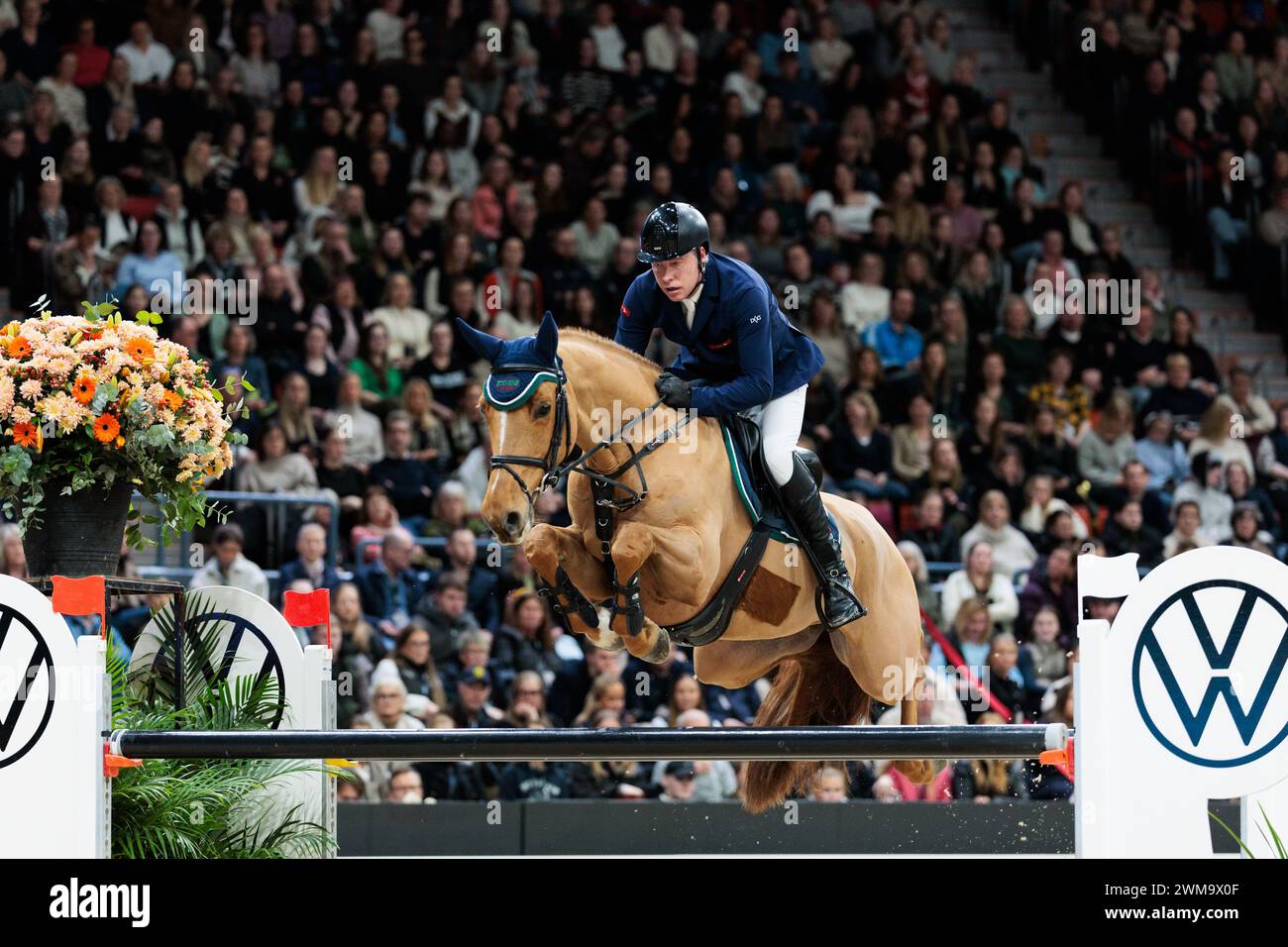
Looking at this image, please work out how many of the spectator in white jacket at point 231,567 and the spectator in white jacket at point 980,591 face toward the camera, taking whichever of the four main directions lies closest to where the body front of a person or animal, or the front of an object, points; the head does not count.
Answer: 2

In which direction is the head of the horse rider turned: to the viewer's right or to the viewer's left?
to the viewer's left

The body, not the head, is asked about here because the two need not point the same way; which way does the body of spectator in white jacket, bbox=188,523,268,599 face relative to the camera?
toward the camera

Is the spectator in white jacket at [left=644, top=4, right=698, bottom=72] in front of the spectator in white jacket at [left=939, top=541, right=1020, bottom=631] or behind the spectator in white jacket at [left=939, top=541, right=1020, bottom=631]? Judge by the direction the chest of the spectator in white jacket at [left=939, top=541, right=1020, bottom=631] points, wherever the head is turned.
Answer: behind

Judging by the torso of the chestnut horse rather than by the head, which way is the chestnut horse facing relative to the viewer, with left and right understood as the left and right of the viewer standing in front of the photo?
facing the viewer and to the left of the viewer

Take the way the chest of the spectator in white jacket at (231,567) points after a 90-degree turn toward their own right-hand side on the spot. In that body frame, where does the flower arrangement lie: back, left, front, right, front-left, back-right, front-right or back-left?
left

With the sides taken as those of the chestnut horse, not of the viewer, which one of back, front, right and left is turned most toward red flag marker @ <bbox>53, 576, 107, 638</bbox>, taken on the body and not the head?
front

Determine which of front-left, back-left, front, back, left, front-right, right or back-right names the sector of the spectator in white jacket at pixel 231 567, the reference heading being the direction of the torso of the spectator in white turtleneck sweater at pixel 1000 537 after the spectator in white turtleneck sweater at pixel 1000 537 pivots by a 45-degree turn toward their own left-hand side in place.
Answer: right

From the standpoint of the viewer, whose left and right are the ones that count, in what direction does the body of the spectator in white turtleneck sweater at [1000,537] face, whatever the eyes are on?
facing the viewer

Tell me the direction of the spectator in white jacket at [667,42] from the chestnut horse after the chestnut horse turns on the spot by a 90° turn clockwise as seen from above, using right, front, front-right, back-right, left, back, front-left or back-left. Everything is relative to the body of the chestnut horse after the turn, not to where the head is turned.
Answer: front-right

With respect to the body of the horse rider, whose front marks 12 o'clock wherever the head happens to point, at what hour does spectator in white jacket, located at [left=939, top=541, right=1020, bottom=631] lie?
The spectator in white jacket is roughly at 5 o'clock from the horse rider.
